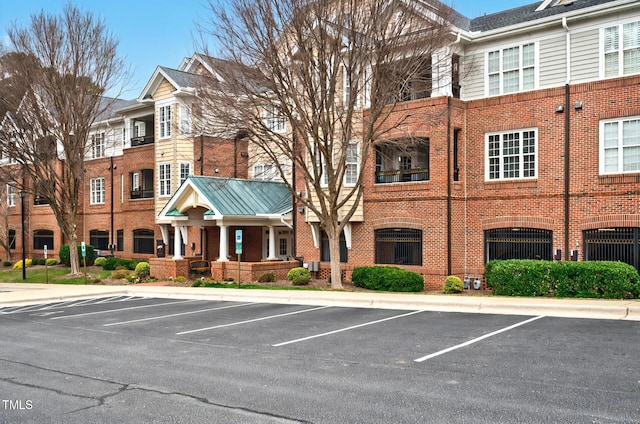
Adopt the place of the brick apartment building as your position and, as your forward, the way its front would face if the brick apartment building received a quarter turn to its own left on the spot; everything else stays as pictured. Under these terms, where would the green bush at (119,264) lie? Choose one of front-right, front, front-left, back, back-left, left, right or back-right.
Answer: back

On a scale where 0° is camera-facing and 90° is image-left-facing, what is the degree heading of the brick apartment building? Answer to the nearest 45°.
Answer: approximately 45°

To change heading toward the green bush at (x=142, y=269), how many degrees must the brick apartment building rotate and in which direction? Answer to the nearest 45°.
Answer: approximately 90° to its right
